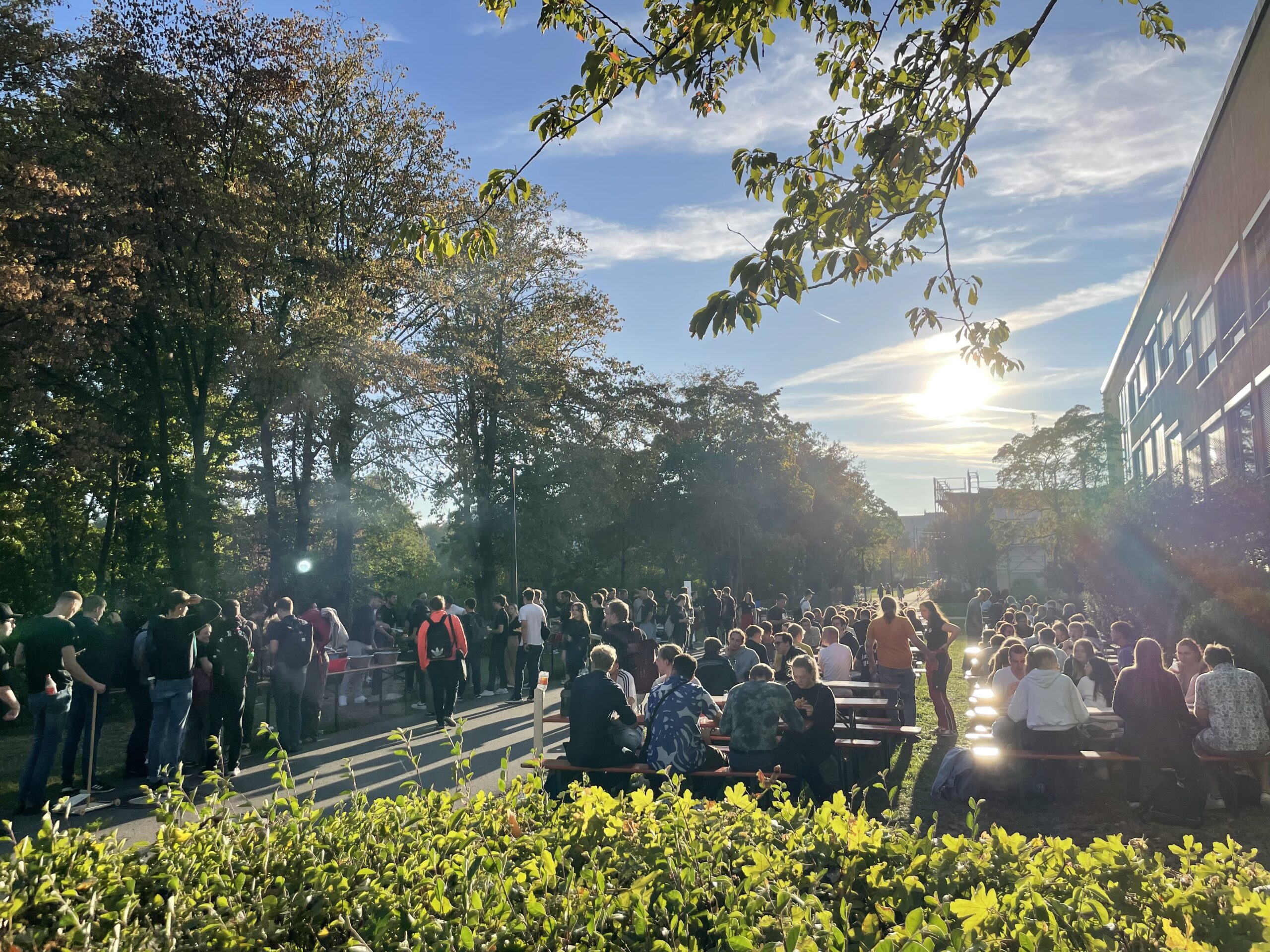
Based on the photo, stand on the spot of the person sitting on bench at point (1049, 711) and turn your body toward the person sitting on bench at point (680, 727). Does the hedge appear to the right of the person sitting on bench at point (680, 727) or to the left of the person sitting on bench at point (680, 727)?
left

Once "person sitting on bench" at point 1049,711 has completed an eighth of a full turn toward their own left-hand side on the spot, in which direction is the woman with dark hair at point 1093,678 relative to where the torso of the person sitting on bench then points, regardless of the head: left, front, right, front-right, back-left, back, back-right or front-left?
front-right

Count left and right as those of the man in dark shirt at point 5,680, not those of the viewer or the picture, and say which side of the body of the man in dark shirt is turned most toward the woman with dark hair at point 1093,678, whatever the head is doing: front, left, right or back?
front

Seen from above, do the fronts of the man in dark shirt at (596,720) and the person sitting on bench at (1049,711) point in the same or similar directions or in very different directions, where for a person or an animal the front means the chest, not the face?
same or similar directions

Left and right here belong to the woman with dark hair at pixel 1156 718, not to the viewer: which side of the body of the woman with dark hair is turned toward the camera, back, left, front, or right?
back

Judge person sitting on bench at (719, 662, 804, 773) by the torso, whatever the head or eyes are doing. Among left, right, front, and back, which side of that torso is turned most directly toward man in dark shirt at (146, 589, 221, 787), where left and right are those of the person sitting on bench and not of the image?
left

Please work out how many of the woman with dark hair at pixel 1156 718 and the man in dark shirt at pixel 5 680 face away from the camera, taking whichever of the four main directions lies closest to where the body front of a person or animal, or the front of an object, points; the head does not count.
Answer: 1

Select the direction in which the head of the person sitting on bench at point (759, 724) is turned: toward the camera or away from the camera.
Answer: away from the camera

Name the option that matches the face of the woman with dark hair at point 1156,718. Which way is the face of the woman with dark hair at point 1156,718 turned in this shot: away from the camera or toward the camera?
away from the camera

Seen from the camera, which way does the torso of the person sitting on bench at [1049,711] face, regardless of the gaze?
away from the camera

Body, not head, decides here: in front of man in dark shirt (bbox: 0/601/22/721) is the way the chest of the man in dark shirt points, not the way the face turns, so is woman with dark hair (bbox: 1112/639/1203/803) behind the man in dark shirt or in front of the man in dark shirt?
in front

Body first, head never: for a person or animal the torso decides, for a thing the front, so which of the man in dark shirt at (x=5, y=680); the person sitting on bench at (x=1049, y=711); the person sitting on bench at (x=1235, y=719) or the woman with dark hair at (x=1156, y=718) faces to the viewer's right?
the man in dark shirt

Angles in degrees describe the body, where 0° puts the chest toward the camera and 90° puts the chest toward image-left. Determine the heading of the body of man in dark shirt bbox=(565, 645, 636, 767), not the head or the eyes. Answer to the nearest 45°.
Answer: approximately 180°

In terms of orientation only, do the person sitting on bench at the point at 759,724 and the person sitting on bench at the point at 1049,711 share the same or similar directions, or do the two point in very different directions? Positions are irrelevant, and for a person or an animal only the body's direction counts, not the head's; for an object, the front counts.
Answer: same or similar directions

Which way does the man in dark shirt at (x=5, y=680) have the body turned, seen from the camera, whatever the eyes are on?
to the viewer's right

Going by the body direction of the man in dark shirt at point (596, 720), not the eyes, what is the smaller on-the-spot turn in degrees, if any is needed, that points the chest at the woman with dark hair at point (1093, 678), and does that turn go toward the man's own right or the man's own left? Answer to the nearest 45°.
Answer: approximately 45° to the man's own right

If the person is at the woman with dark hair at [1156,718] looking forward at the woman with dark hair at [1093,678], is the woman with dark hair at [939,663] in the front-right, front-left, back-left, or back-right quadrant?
front-left
